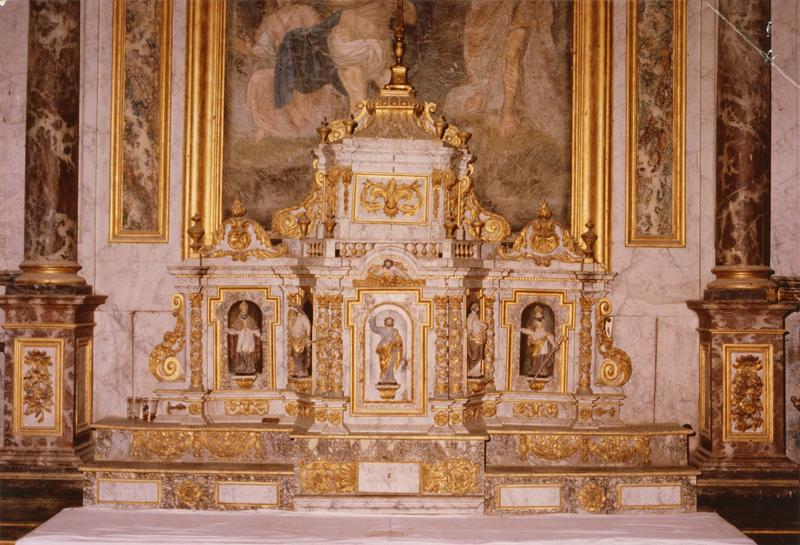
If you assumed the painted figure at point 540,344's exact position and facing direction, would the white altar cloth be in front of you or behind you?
in front

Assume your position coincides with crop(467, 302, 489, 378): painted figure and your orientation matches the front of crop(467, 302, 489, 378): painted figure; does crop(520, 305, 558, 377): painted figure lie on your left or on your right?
on your left

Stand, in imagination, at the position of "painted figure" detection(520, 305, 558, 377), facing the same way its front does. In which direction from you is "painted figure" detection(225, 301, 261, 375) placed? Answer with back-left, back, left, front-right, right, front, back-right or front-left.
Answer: right

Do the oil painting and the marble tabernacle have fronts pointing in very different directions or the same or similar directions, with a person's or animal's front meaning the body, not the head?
same or similar directions

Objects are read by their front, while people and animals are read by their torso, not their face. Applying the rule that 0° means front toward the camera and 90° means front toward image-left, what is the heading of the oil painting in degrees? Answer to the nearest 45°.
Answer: approximately 0°

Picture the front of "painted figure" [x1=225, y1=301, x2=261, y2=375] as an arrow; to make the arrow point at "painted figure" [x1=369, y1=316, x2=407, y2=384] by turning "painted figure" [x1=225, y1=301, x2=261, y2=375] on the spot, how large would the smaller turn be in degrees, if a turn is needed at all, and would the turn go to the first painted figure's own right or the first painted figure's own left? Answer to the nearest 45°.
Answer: approximately 45° to the first painted figure's own left

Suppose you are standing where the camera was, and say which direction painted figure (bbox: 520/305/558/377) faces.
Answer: facing the viewer

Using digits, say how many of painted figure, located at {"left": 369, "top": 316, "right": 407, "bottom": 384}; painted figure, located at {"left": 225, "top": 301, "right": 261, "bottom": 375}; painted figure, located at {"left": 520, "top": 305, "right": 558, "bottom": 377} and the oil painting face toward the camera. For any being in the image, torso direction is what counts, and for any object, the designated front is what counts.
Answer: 4

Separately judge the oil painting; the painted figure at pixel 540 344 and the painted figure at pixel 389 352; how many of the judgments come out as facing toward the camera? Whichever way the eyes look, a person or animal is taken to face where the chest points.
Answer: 3

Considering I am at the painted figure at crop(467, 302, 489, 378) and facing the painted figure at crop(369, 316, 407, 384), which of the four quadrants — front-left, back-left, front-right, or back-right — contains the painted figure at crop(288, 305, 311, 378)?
front-right

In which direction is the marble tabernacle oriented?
toward the camera
